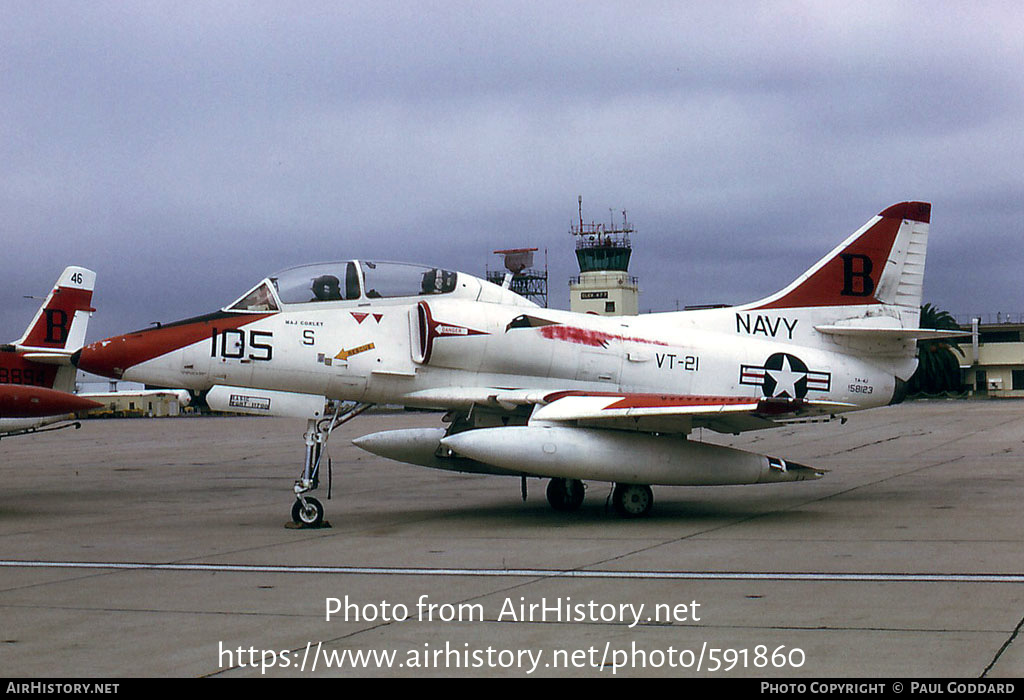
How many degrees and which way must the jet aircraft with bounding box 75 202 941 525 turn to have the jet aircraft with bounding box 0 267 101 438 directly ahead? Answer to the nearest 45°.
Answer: approximately 45° to its right

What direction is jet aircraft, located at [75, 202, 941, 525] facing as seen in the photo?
to the viewer's left
